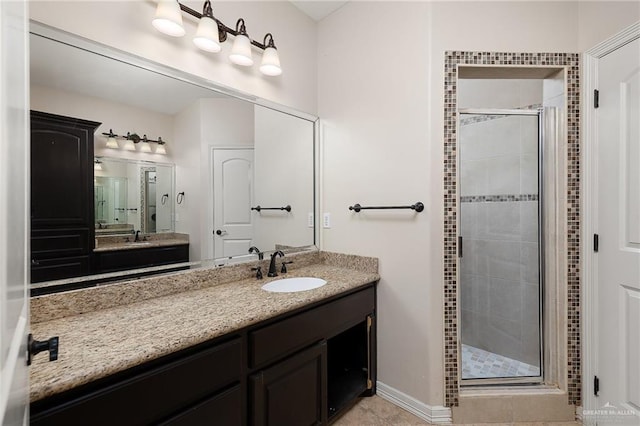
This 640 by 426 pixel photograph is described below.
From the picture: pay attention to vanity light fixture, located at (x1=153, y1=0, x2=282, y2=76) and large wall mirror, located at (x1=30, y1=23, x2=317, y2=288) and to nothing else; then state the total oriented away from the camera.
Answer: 0

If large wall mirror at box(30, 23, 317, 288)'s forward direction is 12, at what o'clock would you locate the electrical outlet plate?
The electrical outlet plate is roughly at 10 o'clock from the large wall mirror.

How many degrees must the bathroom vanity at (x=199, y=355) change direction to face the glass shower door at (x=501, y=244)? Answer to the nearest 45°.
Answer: approximately 45° to its left

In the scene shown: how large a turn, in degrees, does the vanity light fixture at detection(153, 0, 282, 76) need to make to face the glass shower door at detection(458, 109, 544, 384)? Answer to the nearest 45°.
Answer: approximately 45° to its left

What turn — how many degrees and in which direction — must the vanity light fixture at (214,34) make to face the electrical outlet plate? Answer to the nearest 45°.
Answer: approximately 90° to its left

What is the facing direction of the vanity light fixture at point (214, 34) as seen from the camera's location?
facing the viewer and to the right of the viewer

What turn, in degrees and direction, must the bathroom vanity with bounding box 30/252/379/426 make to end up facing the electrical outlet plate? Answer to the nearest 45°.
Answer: approximately 90° to its left

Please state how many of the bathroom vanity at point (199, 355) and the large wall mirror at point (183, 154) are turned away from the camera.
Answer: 0

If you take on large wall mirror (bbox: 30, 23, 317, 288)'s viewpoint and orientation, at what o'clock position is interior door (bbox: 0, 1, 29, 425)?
The interior door is roughly at 2 o'clock from the large wall mirror.

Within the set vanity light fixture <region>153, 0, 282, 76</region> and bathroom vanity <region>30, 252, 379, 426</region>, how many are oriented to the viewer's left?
0

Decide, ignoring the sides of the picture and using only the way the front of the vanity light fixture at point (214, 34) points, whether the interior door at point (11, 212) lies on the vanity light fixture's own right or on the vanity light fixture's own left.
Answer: on the vanity light fixture's own right
